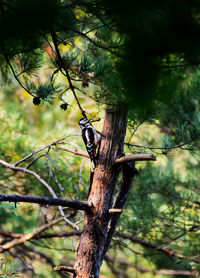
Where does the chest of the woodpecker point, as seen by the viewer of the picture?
to the viewer's right
